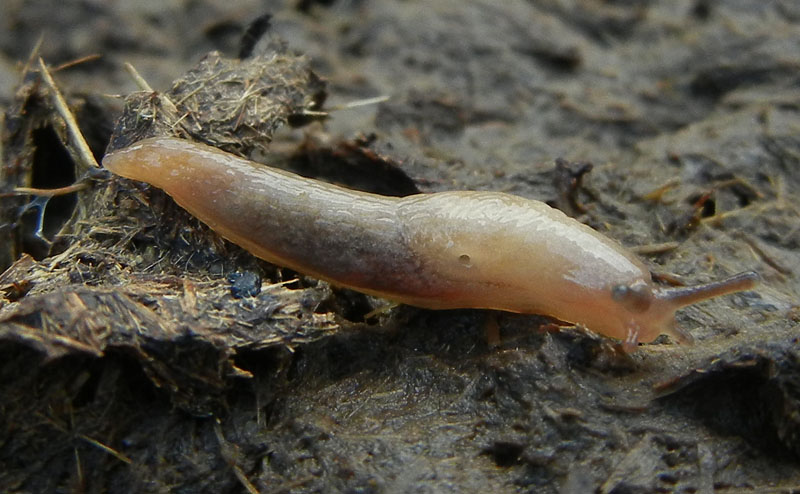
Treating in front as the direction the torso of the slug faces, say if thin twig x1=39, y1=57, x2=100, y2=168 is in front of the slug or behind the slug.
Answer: behind

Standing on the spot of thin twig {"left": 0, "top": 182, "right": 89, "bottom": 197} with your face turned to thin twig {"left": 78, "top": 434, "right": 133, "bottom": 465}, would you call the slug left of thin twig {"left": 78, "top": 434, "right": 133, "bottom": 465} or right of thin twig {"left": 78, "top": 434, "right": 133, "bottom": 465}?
left

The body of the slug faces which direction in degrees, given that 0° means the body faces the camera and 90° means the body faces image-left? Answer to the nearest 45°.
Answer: approximately 270°

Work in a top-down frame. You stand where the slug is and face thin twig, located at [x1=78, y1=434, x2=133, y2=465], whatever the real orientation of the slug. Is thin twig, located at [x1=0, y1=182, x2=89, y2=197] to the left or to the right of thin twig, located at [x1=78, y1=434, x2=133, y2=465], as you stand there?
right

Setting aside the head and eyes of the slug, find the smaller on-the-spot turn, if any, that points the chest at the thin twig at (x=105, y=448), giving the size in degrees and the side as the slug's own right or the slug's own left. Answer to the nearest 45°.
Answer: approximately 135° to the slug's own right

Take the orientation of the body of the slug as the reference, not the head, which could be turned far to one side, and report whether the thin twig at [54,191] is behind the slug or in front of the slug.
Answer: behind
